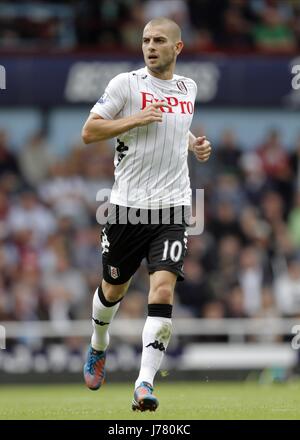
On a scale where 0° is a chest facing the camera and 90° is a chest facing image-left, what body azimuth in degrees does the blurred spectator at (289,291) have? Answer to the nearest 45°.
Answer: approximately 0°

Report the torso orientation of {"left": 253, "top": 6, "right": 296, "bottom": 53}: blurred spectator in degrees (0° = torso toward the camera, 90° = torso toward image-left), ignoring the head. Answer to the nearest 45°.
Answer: approximately 0°
